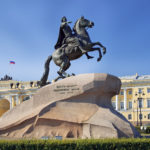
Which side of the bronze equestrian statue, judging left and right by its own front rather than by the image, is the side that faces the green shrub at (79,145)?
right

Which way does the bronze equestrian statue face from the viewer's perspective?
to the viewer's right
